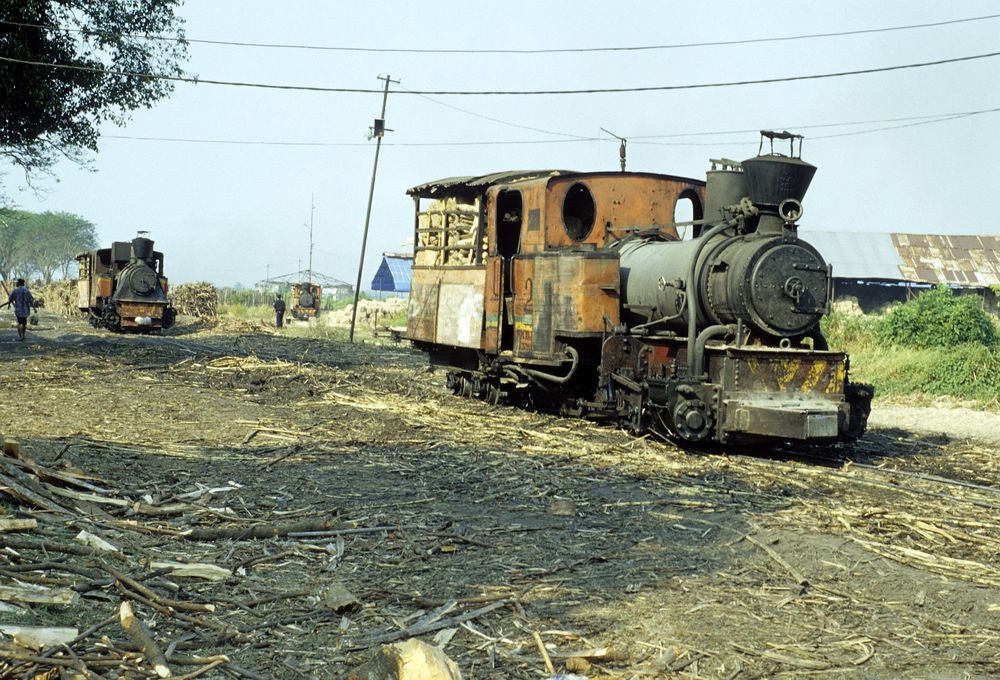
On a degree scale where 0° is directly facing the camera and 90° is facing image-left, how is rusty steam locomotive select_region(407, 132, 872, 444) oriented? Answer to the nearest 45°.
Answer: approximately 315°

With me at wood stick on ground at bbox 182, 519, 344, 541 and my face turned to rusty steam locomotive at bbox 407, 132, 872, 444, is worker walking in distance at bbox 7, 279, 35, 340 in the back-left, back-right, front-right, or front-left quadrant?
front-left

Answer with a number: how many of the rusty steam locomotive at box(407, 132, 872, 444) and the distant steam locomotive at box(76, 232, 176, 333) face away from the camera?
0

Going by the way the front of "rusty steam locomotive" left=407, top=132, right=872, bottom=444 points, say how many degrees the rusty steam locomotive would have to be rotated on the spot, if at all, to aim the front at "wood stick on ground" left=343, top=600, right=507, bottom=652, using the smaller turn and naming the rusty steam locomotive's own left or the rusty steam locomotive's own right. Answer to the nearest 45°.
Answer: approximately 45° to the rusty steam locomotive's own right

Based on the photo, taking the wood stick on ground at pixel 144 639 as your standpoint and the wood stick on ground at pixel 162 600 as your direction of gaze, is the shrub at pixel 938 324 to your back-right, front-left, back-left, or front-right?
front-right

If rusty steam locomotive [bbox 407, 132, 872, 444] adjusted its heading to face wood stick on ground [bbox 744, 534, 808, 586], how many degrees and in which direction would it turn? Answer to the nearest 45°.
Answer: approximately 45° to its right

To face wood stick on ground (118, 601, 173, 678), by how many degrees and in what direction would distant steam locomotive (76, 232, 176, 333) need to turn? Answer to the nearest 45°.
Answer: approximately 45° to its right

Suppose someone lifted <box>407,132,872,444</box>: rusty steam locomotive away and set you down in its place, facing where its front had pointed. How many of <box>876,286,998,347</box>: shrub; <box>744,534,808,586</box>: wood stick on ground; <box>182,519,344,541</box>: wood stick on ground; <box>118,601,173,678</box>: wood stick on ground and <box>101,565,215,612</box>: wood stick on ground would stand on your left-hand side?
1

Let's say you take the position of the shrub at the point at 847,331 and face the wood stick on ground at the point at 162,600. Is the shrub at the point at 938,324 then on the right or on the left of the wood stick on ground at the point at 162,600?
left

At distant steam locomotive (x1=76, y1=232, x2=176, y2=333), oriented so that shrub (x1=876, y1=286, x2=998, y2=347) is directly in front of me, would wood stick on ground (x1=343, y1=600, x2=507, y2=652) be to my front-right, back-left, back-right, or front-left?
front-right

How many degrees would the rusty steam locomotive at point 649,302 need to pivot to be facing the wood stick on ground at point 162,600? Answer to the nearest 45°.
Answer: approximately 45° to its right

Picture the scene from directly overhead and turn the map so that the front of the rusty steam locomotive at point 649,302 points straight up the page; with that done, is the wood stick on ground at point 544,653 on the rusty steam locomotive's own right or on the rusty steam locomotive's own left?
on the rusty steam locomotive's own right

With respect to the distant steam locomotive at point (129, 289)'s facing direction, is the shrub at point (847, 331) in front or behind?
in front

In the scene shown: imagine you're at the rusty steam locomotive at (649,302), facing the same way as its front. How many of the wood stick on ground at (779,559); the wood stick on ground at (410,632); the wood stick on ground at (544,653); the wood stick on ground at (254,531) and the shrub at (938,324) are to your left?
1

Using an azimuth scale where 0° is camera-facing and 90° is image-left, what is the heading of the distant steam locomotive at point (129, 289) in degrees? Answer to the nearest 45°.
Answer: approximately 315°

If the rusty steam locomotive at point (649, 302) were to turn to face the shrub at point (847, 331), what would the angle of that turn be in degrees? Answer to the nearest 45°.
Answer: approximately 135° to its left
